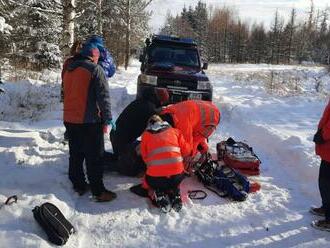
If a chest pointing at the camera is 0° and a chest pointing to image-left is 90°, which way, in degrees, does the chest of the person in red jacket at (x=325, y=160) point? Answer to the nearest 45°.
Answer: approximately 90°

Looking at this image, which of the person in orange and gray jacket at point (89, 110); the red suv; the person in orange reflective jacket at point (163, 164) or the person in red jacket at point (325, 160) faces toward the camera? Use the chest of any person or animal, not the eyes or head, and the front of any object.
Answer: the red suv

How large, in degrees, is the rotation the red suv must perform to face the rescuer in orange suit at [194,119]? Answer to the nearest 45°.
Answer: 0° — it already faces them

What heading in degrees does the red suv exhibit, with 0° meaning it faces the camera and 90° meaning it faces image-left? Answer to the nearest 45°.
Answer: approximately 0°

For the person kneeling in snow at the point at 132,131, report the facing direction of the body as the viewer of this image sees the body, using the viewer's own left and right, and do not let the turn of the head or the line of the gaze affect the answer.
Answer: facing to the right of the viewer

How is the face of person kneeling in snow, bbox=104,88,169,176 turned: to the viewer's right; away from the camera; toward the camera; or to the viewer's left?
to the viewer's right

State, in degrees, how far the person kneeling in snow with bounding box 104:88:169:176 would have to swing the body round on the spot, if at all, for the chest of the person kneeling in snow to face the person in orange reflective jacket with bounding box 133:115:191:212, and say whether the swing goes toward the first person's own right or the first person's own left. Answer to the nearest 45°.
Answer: approximately 90° to the first person's own right

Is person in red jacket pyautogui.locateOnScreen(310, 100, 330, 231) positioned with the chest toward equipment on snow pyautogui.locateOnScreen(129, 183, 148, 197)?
yes

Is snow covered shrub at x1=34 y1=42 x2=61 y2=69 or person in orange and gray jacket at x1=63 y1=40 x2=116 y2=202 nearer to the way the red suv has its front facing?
the person in orange and gray jacket

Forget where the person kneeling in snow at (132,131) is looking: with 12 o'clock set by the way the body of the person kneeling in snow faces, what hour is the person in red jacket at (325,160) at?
The person in red jacket is roughly at 1 o'clock from the person kneeling in snow.

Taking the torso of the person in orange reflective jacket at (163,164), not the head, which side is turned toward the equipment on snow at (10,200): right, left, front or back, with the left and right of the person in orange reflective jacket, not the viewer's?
left

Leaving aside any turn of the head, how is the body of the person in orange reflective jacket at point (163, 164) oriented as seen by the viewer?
away from the camera

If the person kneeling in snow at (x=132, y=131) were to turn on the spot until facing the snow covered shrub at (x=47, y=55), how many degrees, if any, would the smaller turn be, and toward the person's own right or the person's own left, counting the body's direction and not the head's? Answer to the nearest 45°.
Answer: approximately 90° to the person's own left

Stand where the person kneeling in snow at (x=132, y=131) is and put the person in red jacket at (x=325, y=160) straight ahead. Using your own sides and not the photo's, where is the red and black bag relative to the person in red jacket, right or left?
left

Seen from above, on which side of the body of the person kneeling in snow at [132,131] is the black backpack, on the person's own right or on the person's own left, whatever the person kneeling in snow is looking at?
on the person's own right
